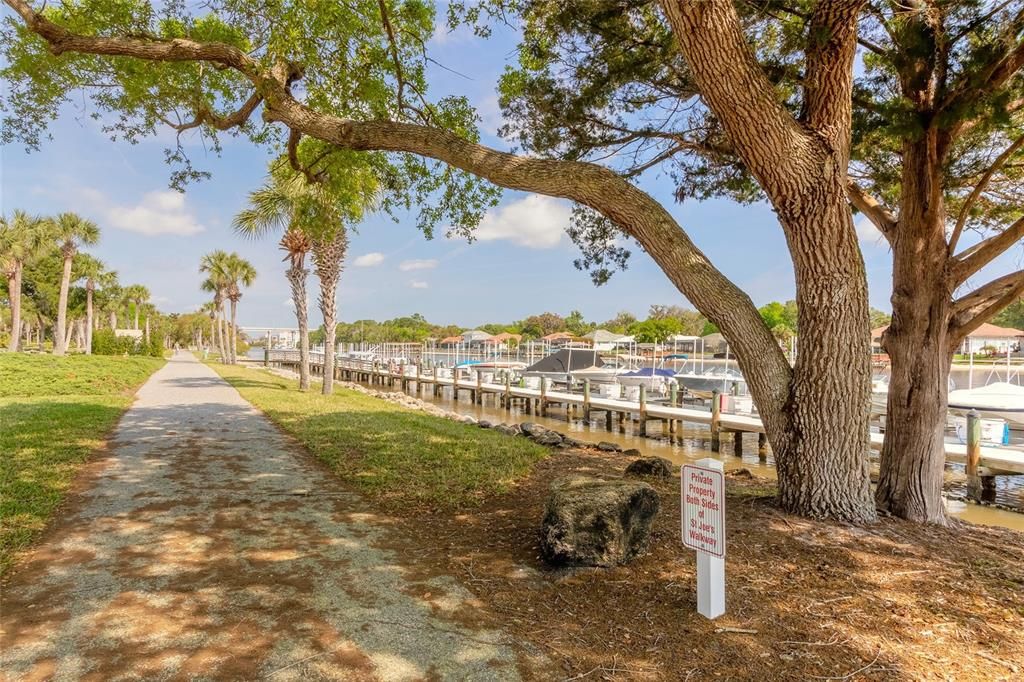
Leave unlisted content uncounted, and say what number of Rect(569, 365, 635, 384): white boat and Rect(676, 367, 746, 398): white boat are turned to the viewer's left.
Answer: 2

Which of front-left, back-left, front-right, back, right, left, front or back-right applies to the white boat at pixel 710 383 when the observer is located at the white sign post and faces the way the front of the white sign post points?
back-right

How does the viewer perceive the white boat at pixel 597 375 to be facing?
facing to the left of the viewer

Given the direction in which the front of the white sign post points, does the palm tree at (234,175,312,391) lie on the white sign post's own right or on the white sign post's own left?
on the white sign post's own right

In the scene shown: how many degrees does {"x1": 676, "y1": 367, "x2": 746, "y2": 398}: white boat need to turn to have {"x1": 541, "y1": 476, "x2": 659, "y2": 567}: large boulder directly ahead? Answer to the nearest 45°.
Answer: approximately 90° to its left

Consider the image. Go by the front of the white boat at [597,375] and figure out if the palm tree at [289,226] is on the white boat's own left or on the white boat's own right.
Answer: on the white boat's own left

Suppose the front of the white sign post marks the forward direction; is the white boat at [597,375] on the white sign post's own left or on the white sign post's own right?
on the white sign post's own right

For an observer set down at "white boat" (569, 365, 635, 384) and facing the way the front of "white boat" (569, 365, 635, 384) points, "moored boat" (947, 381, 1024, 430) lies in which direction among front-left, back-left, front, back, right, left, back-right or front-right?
back-left

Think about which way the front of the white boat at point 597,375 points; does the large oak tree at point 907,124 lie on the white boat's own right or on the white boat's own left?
on the white boat's own left

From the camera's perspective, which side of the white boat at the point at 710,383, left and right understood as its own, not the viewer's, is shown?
left

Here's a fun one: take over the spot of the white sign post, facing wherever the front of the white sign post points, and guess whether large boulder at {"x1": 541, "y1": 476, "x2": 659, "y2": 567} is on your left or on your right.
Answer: on your right

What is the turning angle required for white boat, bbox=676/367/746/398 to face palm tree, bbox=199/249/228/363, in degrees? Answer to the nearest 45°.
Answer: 0° — it already faces it
